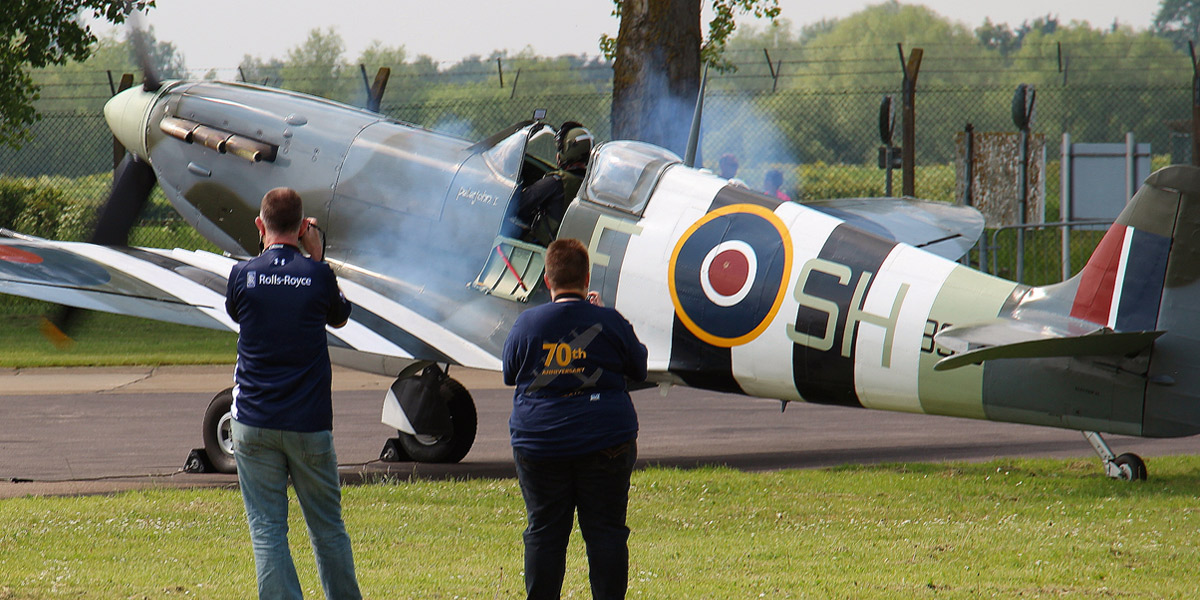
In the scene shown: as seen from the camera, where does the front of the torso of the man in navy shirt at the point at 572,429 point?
away from the camera

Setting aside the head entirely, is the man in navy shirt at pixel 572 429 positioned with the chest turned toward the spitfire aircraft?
yes

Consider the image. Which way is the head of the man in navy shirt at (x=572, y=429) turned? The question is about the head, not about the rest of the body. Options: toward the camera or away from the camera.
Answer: away from the camera

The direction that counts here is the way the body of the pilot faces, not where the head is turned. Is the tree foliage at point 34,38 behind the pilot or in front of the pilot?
in front

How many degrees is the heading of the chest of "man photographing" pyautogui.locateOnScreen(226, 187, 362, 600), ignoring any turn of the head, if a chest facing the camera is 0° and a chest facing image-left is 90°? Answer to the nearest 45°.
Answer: approximately 180°

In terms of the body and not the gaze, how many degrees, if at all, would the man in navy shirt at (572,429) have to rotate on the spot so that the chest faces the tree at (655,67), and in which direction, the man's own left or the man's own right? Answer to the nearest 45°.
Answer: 0° — they already face it

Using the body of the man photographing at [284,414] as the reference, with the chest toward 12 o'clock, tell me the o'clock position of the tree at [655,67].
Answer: The tree is roughly at 1 o'clock from the man photographing.

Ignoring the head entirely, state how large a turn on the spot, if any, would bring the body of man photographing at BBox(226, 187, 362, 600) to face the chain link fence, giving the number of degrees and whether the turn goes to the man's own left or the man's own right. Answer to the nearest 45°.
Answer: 0° — they already face it

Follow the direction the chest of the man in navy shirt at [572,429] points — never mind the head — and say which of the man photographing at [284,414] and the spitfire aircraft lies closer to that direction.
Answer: the spitfire aircraft

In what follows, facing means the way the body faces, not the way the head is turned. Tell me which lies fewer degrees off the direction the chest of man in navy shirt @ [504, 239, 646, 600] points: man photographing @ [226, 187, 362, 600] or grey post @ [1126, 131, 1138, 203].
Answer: the grey post

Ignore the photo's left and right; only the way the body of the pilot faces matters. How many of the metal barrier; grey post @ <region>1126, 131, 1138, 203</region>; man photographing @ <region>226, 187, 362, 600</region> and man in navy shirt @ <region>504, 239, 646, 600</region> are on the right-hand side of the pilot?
2

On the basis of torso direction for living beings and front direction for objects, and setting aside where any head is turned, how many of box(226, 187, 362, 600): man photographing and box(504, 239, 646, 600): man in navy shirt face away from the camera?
2

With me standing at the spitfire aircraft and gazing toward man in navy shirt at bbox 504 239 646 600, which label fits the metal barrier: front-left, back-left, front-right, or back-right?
back-left

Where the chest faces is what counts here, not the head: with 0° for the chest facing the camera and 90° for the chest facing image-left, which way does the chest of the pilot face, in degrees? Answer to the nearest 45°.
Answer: approximately 135°

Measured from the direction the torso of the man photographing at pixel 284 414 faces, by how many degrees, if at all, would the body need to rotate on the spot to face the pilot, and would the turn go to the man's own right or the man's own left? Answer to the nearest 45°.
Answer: approximately 45° to the man's own right
